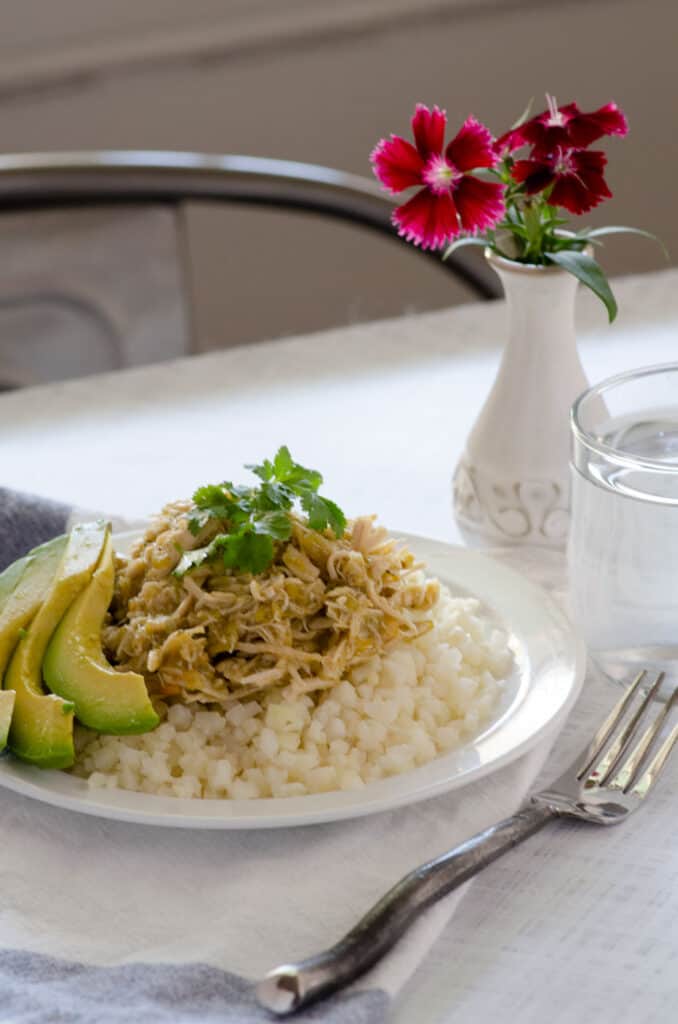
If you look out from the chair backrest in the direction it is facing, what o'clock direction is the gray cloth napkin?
The gray cloth napkin is roughly at 12 o'clock from the chair backrest.

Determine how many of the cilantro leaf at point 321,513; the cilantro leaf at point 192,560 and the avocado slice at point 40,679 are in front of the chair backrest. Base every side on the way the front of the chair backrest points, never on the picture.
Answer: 3

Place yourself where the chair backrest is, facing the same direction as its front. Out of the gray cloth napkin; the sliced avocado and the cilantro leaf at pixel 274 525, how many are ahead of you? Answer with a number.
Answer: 3

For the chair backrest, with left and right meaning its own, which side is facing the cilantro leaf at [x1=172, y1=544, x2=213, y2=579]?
front

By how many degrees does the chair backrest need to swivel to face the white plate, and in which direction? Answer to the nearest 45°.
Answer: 0° — it already faces it

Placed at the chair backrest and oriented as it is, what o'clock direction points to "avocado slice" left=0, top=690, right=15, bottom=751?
The avocado slice is roughly at 12 o'clock from the chair backrest.

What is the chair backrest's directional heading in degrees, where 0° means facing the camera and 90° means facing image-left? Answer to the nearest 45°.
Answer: approximately 0°

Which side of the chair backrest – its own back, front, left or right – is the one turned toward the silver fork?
front

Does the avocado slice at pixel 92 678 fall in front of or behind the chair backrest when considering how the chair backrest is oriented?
in front

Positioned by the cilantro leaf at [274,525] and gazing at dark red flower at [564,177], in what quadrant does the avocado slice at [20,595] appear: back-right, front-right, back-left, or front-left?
back-left

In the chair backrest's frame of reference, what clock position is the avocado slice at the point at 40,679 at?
The avocado slice is roughly at 12 o'clock from the chair backrest.
